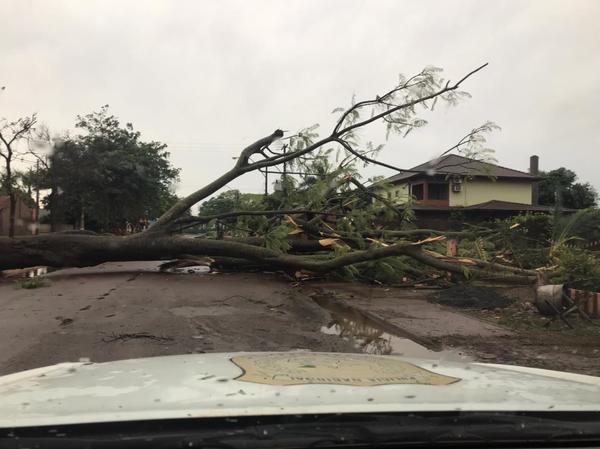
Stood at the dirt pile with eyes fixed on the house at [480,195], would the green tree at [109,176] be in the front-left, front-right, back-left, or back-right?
front-left

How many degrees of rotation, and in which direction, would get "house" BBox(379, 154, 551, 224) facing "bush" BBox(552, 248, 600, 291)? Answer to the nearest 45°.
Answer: approximately 45° to its left

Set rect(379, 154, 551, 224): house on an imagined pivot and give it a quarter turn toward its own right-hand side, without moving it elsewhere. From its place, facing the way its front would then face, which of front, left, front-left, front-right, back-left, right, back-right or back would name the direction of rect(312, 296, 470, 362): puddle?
back-left

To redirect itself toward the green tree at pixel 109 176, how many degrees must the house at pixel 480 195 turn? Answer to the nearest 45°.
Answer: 0° — it already faces it

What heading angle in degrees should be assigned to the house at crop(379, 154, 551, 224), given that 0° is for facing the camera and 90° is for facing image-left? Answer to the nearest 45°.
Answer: approximately 45°

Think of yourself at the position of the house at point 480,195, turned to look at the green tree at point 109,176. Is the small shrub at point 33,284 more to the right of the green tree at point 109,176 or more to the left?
left

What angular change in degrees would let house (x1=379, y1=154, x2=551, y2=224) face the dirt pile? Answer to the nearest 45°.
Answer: approximately 45° to its left
